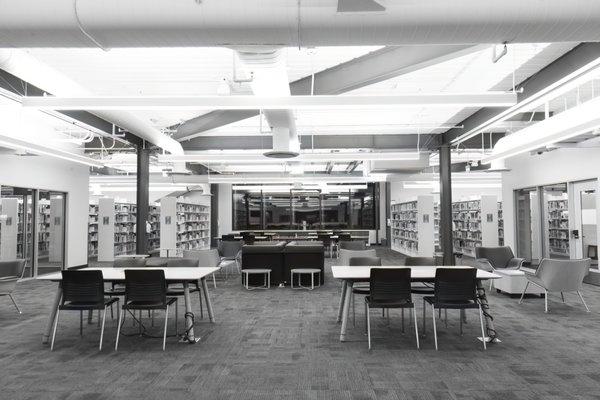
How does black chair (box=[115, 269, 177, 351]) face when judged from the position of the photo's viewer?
facing away from the viewer and to the right of the viewer

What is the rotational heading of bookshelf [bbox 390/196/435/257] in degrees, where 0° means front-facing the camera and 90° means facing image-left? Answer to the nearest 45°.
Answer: approximately 45°

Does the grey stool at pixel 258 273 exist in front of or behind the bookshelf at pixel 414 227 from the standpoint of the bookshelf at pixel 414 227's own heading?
in front

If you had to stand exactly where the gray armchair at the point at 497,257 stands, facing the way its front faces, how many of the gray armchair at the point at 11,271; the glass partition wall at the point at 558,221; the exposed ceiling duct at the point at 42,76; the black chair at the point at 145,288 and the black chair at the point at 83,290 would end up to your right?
4

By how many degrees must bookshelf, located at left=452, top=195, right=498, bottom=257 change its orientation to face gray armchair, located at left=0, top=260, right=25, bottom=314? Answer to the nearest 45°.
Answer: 0° — it already faces it

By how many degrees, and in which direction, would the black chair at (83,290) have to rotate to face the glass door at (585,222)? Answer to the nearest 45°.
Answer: approximately 45° to its right

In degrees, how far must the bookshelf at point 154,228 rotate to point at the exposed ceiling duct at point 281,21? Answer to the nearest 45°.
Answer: approximately 45° to its right

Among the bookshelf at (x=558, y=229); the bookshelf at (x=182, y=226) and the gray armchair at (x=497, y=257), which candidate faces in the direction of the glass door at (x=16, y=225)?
the bookshelf at (x=558, y=229)

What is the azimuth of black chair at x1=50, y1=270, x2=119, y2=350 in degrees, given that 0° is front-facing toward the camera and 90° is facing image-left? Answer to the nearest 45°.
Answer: approximately 225°
